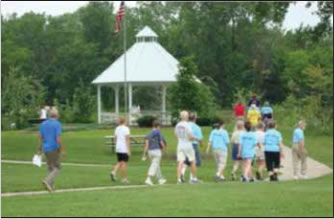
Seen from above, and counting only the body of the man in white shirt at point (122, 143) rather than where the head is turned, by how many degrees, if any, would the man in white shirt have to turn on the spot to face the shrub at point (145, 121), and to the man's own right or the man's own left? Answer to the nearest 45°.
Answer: approximately 45° to the man's own left

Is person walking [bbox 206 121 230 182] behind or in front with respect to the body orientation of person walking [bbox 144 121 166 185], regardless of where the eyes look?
in front

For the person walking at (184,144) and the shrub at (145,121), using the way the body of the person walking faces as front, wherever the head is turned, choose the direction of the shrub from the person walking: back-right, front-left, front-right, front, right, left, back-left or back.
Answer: front-left

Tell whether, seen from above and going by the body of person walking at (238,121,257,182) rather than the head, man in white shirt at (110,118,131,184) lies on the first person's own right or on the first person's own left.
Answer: on the first person's own left

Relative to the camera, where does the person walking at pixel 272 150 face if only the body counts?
away from the camera

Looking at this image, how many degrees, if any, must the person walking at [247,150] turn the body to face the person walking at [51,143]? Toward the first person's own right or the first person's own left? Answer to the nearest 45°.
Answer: approximately 135° to the first person's own left

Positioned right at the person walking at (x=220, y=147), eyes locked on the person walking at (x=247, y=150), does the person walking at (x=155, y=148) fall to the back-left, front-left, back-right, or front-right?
back-right

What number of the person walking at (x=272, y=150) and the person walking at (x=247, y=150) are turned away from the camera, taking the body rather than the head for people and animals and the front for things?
2

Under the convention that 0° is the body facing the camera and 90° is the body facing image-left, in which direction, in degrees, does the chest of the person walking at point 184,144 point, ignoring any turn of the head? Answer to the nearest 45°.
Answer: approximately 225°

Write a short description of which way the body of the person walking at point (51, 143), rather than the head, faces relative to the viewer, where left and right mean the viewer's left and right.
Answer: facing away from the viewer and to the right of the viewer

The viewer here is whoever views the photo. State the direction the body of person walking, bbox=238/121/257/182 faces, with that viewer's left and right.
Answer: facing away from the viewer

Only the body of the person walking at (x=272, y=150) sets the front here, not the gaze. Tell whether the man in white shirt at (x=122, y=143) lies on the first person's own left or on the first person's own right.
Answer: on the first person's own left

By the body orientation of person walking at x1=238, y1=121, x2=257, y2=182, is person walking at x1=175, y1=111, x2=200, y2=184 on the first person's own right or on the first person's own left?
on the first person's own left
